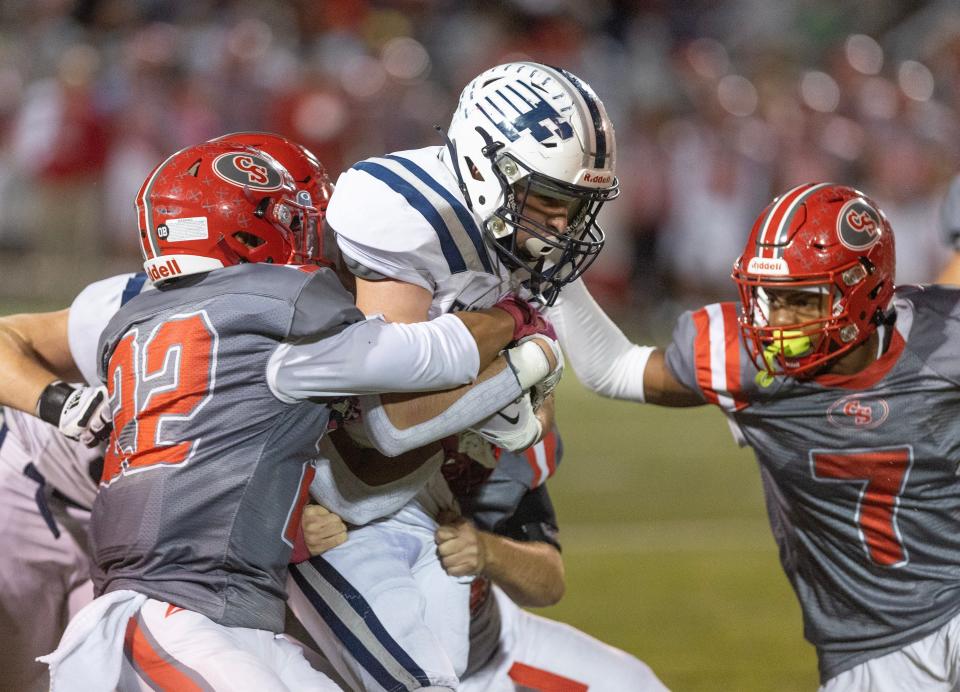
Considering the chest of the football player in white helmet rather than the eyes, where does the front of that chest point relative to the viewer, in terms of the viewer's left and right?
facing the viewer and to the right of the viewer

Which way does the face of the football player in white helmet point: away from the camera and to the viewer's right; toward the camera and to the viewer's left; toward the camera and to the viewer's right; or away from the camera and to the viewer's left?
toward the camera and to the viewer's right
